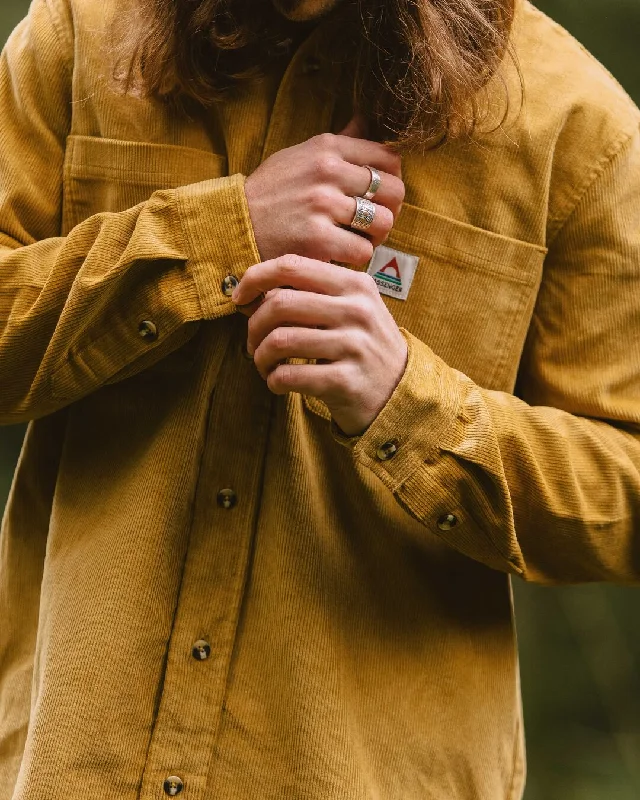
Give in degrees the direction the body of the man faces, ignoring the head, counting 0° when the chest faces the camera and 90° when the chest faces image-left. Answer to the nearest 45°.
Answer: approximately 0°
